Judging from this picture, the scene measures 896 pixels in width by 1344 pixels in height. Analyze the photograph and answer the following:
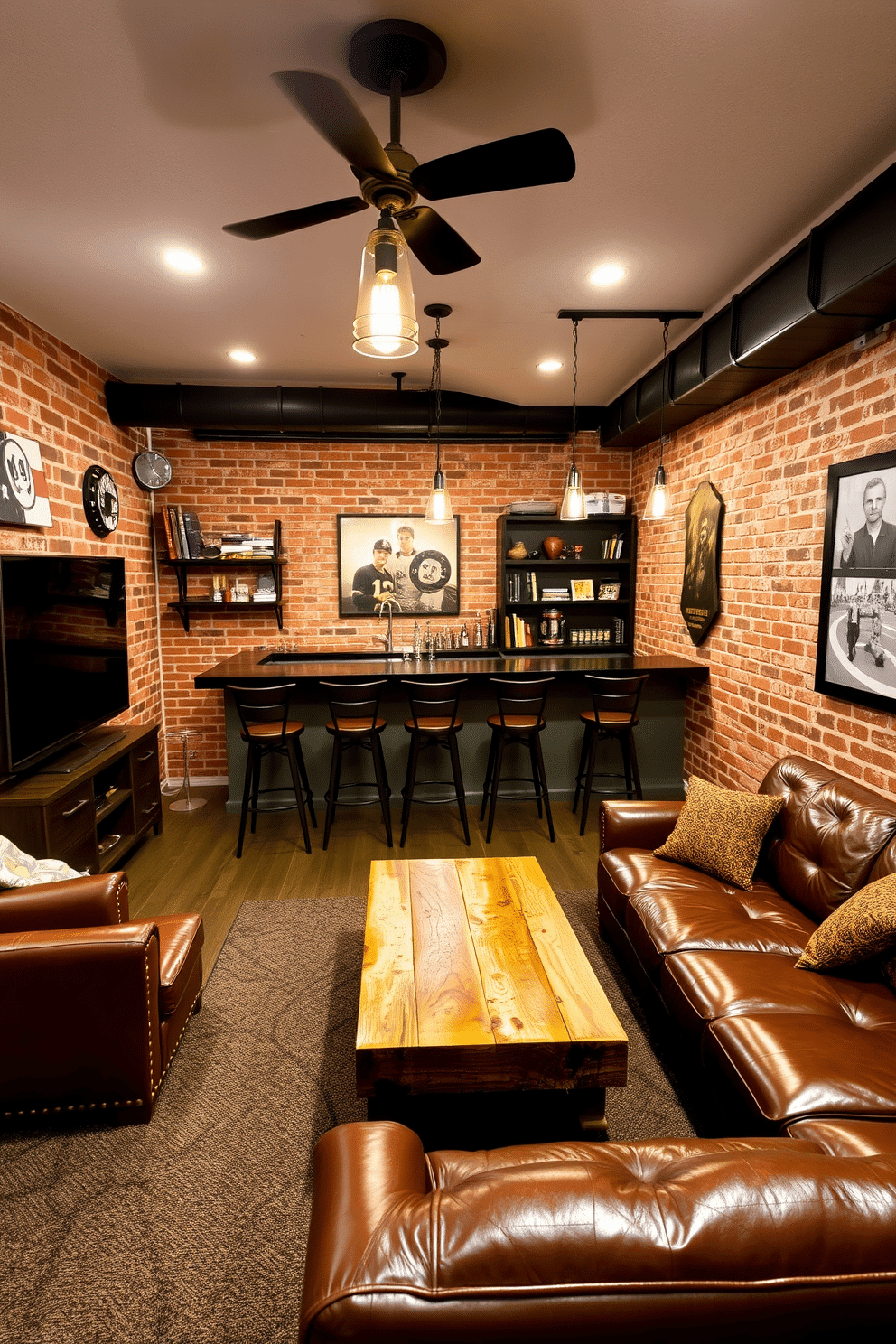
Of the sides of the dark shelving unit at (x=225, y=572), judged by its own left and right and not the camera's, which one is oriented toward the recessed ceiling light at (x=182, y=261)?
front

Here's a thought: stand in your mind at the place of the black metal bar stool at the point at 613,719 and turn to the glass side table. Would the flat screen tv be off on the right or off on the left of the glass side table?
left

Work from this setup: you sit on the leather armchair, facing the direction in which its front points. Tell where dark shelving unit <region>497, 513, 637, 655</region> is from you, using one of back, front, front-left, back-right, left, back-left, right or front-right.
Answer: front-left

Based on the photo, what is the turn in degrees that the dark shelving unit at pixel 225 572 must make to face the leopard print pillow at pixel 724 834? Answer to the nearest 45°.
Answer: approximately 45° to its left

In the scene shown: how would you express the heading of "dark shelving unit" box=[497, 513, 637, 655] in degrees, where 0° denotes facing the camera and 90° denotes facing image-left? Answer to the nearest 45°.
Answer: approximately 0°

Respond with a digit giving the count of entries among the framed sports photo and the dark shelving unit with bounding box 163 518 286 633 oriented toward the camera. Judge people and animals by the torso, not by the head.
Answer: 2

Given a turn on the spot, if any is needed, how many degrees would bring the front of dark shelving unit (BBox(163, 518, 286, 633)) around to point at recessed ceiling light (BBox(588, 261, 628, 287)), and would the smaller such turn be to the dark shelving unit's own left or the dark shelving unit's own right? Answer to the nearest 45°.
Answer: approximately 45° to the dark shelving unit's own left

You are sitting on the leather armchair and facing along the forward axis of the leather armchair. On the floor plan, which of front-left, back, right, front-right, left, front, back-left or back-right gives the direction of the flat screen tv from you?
left

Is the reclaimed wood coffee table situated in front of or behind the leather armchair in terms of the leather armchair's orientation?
in front

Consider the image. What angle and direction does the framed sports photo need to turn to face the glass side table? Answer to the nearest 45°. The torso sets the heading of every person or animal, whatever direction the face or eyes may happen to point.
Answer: approximately 45° to its right

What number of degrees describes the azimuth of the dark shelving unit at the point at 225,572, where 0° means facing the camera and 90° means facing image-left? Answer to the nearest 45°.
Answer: approximately 0°

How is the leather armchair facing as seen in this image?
to the viewer's right

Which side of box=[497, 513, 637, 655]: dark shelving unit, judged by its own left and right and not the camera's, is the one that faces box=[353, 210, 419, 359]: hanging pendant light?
front

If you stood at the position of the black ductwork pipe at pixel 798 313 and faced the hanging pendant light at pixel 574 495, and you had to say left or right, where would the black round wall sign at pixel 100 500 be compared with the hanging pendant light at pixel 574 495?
left
